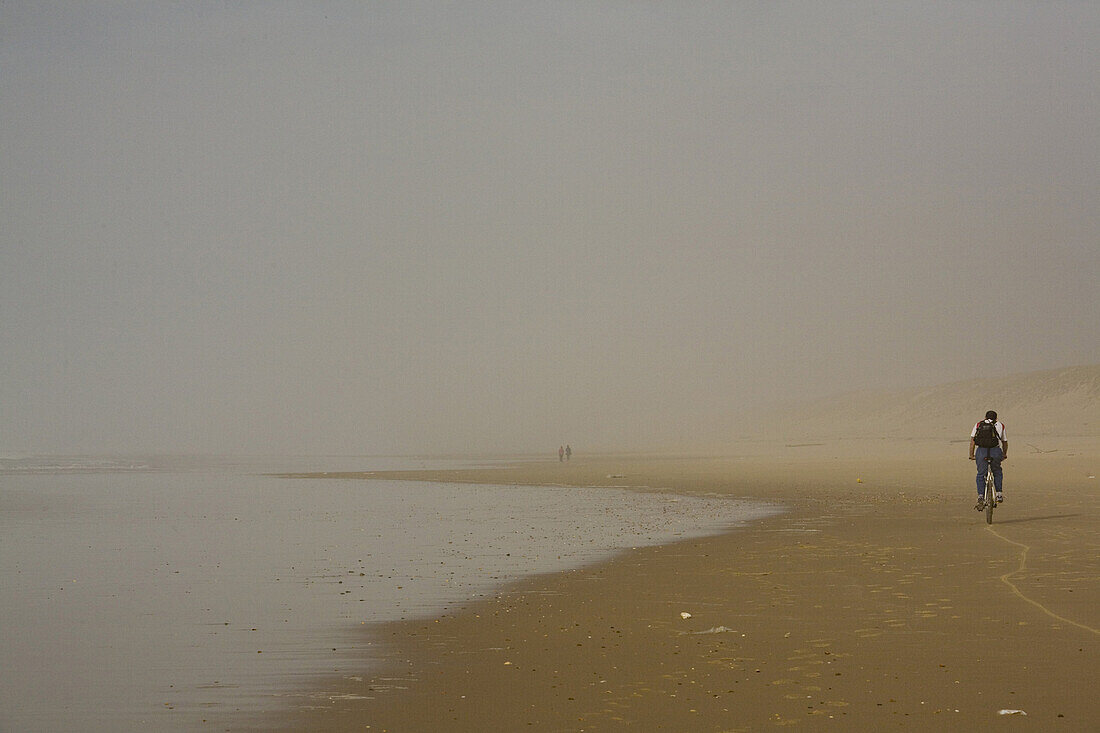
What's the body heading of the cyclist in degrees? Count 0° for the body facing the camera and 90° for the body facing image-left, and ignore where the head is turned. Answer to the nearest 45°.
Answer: approximately 180°

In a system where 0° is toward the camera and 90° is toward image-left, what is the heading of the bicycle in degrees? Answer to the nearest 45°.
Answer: approximately 180°
